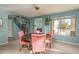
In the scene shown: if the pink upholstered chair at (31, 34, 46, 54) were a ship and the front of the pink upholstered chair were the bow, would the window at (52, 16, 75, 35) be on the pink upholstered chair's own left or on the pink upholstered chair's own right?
on the pink upholstered chair's own right

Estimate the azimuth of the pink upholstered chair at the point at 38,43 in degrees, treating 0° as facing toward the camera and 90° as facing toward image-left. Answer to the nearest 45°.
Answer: approximately 180°
